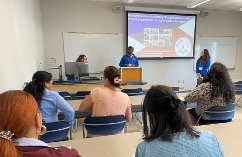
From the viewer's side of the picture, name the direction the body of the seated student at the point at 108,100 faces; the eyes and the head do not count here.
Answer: away from the camera

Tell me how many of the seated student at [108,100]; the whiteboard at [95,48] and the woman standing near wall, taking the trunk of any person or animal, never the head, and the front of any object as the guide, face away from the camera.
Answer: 1

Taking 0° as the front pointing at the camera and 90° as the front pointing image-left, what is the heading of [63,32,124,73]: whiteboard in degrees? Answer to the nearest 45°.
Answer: approximately 0°

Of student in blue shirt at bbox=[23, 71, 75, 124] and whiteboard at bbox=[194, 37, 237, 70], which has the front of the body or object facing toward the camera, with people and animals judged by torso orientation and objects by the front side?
the whiteboard

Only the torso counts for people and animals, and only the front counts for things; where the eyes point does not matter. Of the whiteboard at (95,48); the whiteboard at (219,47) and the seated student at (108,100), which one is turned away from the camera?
the seated student

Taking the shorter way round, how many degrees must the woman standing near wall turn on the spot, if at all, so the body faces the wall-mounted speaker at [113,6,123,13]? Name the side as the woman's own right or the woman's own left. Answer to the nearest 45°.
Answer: approximately 45° to the woman's own right

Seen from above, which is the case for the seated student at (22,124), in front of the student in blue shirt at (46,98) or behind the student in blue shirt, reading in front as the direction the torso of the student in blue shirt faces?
behind

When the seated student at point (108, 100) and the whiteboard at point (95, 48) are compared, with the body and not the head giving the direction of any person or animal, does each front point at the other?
yes

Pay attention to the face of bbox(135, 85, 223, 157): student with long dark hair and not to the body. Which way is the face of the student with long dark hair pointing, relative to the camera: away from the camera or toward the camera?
away from the camera

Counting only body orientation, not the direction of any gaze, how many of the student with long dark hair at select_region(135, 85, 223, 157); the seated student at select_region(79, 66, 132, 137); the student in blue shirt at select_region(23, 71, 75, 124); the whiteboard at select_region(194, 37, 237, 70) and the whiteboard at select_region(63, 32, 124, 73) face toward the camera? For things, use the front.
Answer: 2

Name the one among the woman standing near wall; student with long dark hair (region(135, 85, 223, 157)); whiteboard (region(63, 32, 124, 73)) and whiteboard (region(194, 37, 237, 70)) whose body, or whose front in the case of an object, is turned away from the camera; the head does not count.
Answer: the student with long dark hair

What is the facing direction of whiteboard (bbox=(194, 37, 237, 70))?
toward the camera

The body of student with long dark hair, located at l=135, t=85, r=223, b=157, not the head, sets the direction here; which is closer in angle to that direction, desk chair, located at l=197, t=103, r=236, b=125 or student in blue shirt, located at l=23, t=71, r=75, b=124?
the desk chair

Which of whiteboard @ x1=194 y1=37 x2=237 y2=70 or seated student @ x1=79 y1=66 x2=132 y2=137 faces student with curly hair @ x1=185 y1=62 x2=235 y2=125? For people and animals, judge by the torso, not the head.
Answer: the whiteboard

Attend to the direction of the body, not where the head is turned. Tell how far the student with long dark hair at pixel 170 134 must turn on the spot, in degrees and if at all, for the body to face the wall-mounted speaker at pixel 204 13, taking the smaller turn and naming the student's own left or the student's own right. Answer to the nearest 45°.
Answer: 0° — they already face it

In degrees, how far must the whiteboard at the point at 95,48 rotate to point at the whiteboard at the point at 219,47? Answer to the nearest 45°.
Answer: approximately 90° to its left

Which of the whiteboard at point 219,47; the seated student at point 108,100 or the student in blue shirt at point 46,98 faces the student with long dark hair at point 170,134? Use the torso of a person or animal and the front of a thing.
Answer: the whiteboard

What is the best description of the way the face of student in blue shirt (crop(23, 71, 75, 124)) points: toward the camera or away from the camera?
away from the camera

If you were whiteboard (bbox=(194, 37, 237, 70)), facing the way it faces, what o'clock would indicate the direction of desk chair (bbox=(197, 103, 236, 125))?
The desk chair is roughly at 12 o'clock from the whiteboard.

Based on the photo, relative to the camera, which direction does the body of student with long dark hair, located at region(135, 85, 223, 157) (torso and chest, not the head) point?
away from the camera
